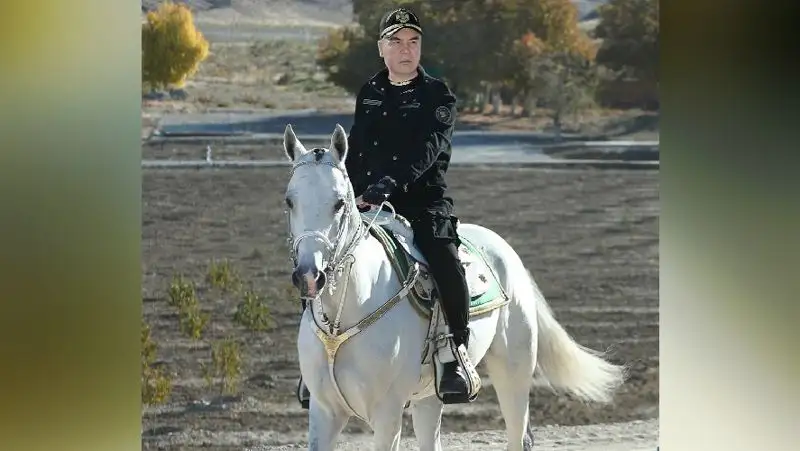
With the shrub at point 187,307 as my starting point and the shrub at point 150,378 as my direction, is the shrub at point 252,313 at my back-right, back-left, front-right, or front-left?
back-left

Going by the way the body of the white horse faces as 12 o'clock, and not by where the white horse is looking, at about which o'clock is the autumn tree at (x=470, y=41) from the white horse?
The autumn tree is roughly at 5 o'clock from the white horse.

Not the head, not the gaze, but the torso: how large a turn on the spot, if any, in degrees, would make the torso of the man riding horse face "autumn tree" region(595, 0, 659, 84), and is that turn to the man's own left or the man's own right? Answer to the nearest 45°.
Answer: approximately 180°

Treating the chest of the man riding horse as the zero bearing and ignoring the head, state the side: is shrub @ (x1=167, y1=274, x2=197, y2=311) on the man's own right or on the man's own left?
on the man's own right

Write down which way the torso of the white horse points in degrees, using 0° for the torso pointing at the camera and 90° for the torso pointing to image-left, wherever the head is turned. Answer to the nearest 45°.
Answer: approximately 45°

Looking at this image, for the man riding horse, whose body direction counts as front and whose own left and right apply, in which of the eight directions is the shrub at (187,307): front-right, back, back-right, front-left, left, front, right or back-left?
right

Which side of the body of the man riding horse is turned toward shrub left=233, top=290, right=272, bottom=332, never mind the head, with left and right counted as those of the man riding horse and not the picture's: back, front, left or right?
right

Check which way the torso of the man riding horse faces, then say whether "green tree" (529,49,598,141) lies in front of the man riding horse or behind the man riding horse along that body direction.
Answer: behind

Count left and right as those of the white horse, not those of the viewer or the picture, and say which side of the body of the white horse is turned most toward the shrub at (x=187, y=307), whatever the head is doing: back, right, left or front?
right

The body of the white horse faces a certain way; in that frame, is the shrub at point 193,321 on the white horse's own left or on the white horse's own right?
on the white horse's own right

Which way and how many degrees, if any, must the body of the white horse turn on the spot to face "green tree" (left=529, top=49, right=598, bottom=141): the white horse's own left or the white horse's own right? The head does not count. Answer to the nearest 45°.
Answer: approximately 135° to the white horse's own right

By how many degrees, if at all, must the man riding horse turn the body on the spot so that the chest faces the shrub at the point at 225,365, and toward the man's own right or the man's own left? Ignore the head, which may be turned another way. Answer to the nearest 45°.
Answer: approximately 90° to the man's own right
